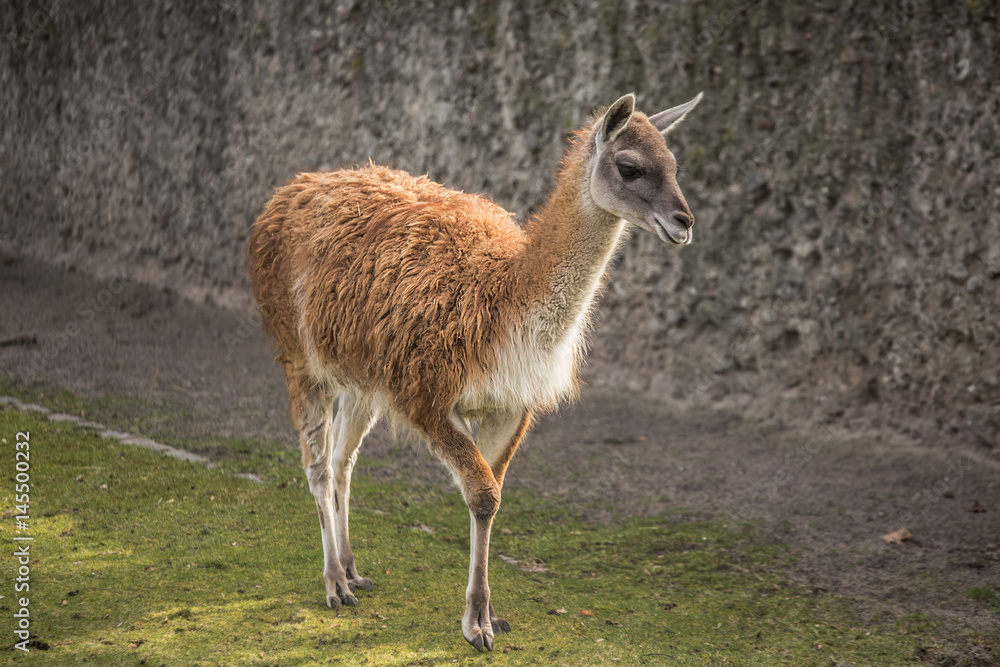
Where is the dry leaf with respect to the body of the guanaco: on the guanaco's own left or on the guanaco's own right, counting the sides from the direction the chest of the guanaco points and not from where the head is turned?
on the guanaco's own left
